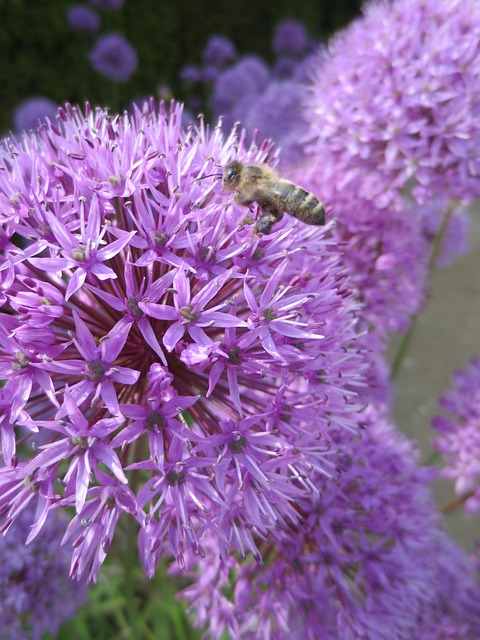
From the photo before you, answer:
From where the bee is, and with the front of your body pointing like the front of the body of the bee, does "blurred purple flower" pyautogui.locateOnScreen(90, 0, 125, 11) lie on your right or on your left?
on your right

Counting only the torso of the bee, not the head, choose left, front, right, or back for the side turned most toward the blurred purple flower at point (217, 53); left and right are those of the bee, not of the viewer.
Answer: right

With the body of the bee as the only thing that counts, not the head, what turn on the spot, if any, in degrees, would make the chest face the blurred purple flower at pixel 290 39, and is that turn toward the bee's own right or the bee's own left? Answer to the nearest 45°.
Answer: approximately 90° to the bee's own right

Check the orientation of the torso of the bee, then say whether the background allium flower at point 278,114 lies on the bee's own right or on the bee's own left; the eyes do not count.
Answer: on the bee's own right

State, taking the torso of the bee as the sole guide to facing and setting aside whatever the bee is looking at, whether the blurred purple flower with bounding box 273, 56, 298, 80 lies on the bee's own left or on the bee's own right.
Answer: on the bee's own right

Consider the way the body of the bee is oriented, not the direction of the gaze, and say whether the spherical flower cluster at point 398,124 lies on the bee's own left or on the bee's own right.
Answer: on the bee's own right

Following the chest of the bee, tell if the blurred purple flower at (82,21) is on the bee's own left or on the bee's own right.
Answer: on the bee's own right

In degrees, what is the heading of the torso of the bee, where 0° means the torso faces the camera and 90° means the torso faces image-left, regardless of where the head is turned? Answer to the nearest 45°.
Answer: approximately 90°
